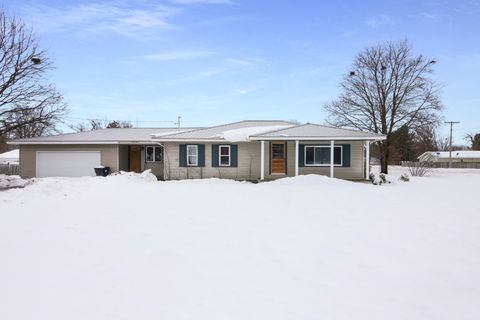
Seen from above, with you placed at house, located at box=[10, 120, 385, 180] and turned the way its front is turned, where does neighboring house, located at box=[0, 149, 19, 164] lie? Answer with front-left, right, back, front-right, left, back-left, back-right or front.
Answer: back-right

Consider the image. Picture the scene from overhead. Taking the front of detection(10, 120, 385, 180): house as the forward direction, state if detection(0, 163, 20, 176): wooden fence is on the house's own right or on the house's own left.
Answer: on the house's own right

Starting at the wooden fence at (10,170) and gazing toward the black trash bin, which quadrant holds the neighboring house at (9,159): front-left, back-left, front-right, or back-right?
back-left

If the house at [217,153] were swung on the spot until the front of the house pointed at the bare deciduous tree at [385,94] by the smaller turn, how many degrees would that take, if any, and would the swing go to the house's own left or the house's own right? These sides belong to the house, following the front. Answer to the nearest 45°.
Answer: approximately 135° to the house's own left

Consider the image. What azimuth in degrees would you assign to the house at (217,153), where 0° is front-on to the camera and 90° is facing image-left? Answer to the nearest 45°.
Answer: approximately 0°
